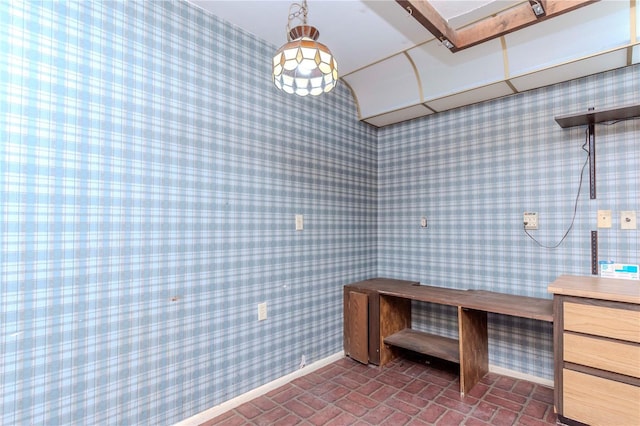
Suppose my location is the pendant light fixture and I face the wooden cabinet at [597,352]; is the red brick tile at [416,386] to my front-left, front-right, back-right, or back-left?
front-left

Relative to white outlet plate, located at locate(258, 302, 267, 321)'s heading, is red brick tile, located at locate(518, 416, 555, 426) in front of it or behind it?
in front

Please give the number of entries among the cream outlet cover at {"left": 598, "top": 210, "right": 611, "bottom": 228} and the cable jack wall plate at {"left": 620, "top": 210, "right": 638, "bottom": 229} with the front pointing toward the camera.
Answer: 2

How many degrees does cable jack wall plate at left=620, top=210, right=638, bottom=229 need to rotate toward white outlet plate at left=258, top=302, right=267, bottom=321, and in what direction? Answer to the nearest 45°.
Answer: approximately 45° to its right

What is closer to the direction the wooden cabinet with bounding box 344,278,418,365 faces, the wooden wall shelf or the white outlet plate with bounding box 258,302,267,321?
the white outlet plate

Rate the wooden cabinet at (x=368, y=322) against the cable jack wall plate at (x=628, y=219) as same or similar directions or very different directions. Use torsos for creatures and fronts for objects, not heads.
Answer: same or similar directions

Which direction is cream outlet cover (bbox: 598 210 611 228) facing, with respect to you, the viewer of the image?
facing the viewer

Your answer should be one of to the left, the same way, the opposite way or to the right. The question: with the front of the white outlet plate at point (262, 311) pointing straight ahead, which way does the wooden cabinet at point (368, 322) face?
to the right

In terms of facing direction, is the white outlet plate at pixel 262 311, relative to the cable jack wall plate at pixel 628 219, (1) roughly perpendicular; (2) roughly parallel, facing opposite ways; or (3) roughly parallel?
roughly perpendicular

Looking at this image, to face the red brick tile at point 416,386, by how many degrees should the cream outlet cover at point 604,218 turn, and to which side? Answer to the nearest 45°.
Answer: approximately 45° to its right

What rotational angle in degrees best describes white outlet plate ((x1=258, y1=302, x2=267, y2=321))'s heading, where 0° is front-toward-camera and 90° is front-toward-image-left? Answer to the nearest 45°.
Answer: approximately 315°

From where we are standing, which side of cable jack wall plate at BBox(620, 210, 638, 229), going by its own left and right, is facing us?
front
